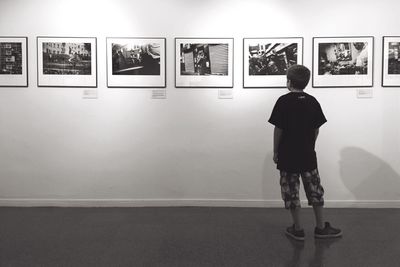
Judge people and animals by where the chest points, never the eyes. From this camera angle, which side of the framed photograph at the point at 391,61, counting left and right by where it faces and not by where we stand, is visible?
front

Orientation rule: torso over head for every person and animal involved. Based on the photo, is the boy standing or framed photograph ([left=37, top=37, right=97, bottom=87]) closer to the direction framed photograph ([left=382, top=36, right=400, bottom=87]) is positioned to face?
the boy standing

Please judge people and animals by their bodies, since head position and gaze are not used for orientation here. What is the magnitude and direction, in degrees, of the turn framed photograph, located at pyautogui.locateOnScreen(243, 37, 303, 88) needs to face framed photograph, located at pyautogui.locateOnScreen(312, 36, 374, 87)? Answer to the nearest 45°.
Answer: approximately 90° to its left

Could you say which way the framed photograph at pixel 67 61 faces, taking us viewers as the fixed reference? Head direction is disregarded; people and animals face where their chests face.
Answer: facing the viewer

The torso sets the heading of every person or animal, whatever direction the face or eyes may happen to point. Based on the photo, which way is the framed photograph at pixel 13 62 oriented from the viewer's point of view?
toward the camera

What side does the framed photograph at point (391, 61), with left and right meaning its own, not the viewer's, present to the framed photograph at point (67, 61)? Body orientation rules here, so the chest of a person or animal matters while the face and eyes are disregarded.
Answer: right

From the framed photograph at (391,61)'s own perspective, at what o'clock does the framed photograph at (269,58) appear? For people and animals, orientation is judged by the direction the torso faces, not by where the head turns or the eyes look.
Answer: the framed photograph at (269,58) is roughly at 2 o'clock from the framed photograph at (391,61).

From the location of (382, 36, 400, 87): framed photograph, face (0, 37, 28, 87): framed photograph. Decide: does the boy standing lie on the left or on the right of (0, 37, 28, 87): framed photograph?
left

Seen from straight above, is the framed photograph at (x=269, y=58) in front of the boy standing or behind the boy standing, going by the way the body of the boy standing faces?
in front

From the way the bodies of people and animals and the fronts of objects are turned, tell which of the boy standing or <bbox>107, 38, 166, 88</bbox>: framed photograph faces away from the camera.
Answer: the boy standing

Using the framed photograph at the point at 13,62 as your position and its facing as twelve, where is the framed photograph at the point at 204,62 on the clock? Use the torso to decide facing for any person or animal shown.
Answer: the framed photograph at the point at 204,62 is roughly at 10 o'clock from the framed photograph at the point at 13,62.

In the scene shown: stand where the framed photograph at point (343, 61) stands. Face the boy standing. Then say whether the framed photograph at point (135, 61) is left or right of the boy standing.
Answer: right

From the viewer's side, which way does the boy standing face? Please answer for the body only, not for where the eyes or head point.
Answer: away from the camera

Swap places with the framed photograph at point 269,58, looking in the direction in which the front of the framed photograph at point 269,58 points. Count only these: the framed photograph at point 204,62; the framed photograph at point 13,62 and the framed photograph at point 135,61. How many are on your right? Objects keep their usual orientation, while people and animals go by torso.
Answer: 3

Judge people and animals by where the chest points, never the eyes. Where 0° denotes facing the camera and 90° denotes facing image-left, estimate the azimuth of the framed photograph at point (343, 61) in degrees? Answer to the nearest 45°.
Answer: approximately 0°

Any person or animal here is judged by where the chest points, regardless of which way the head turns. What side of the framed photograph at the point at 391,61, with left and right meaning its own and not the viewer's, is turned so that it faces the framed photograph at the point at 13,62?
right

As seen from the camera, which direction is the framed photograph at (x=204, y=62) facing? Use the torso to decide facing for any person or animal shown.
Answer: toward the camera

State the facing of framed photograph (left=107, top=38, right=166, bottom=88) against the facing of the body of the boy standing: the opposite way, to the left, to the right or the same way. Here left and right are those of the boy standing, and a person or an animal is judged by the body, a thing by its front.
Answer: the opposite way

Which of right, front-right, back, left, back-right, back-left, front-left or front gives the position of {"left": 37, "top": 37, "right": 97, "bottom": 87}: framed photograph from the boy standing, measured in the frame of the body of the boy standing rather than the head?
left

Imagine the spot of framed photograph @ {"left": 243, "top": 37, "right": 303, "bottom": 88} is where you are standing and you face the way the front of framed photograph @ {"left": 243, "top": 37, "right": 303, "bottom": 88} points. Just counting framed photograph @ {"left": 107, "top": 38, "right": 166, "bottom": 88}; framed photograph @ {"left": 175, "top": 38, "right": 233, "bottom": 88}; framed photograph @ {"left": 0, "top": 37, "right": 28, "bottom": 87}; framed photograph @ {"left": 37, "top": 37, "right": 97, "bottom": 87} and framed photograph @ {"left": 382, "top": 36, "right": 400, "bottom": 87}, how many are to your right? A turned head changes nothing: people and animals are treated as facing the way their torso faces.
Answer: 4
